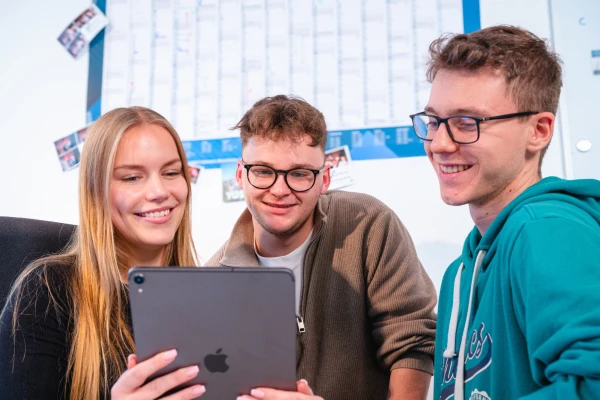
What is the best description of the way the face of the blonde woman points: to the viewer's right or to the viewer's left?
to the viewer's right

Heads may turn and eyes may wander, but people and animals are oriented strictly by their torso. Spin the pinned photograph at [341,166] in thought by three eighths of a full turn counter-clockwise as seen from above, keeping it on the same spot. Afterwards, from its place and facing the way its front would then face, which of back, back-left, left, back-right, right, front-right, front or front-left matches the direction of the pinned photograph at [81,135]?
back-left

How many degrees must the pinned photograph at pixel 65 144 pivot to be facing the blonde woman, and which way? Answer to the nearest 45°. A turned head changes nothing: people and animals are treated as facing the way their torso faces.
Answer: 0° — it already faces them

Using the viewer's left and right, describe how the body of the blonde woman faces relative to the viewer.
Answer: facing the viewer and to the right of the viewer

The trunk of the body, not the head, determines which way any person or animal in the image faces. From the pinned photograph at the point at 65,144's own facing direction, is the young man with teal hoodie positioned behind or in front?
in front

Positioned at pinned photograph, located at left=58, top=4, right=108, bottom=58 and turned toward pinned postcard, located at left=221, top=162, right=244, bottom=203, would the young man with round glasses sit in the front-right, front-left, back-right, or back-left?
front-right

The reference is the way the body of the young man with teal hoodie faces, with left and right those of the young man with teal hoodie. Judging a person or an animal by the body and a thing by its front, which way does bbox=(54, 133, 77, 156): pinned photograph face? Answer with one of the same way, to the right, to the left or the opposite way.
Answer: to the left

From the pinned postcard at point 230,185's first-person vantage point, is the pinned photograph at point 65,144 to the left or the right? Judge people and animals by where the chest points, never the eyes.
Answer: on its right

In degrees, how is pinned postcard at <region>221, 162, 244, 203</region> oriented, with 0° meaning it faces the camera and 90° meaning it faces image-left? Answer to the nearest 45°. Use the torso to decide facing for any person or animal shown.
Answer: approximately 0°

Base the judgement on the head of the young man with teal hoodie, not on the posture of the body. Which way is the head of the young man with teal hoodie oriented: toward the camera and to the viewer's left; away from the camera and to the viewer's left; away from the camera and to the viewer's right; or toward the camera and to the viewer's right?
toward the camera and to the viewer's left

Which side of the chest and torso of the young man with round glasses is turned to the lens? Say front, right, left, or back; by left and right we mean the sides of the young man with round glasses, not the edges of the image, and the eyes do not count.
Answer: front

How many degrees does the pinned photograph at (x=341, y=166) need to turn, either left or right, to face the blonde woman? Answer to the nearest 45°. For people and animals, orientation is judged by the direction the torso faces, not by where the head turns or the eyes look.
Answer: approximately 45° to its right

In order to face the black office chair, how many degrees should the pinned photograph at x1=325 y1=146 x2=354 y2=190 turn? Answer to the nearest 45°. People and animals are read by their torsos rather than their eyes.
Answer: approximately 45° to its right
